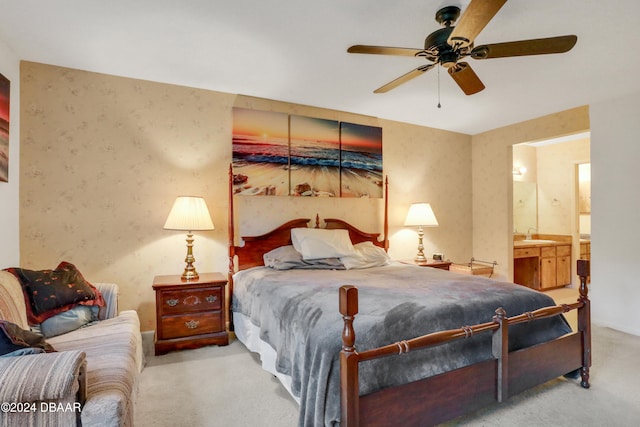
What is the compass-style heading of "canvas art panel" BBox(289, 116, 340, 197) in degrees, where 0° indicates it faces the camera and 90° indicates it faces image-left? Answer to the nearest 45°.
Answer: approximately 315°

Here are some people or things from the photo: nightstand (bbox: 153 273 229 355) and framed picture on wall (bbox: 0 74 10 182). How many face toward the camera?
1

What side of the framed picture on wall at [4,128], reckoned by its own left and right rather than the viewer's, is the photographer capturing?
right

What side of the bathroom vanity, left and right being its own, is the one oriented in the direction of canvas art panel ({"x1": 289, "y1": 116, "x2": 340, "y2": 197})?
right

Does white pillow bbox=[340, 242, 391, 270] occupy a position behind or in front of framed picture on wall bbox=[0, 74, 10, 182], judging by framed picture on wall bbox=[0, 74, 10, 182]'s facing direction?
in front

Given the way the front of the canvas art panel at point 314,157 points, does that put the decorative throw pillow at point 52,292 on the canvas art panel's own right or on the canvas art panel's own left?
on the canvas art panel's own right

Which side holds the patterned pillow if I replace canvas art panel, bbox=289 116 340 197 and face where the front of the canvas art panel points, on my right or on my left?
on my right

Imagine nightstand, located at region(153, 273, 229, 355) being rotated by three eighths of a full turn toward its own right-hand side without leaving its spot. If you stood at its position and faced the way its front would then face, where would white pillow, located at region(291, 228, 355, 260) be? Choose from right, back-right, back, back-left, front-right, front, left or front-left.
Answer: back-right

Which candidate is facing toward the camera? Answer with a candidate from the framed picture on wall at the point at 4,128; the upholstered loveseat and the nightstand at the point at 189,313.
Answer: the nightstand

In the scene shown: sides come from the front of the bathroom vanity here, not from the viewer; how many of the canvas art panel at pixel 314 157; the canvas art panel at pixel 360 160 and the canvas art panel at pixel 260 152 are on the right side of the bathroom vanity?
3

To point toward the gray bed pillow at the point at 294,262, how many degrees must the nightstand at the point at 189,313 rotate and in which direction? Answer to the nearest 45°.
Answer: approximately 90° to its left

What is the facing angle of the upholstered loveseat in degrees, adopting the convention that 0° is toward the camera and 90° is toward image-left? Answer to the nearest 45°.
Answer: approximately 270°

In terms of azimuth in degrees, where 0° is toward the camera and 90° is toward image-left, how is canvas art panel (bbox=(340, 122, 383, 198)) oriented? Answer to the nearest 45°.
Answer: approximately 315°
